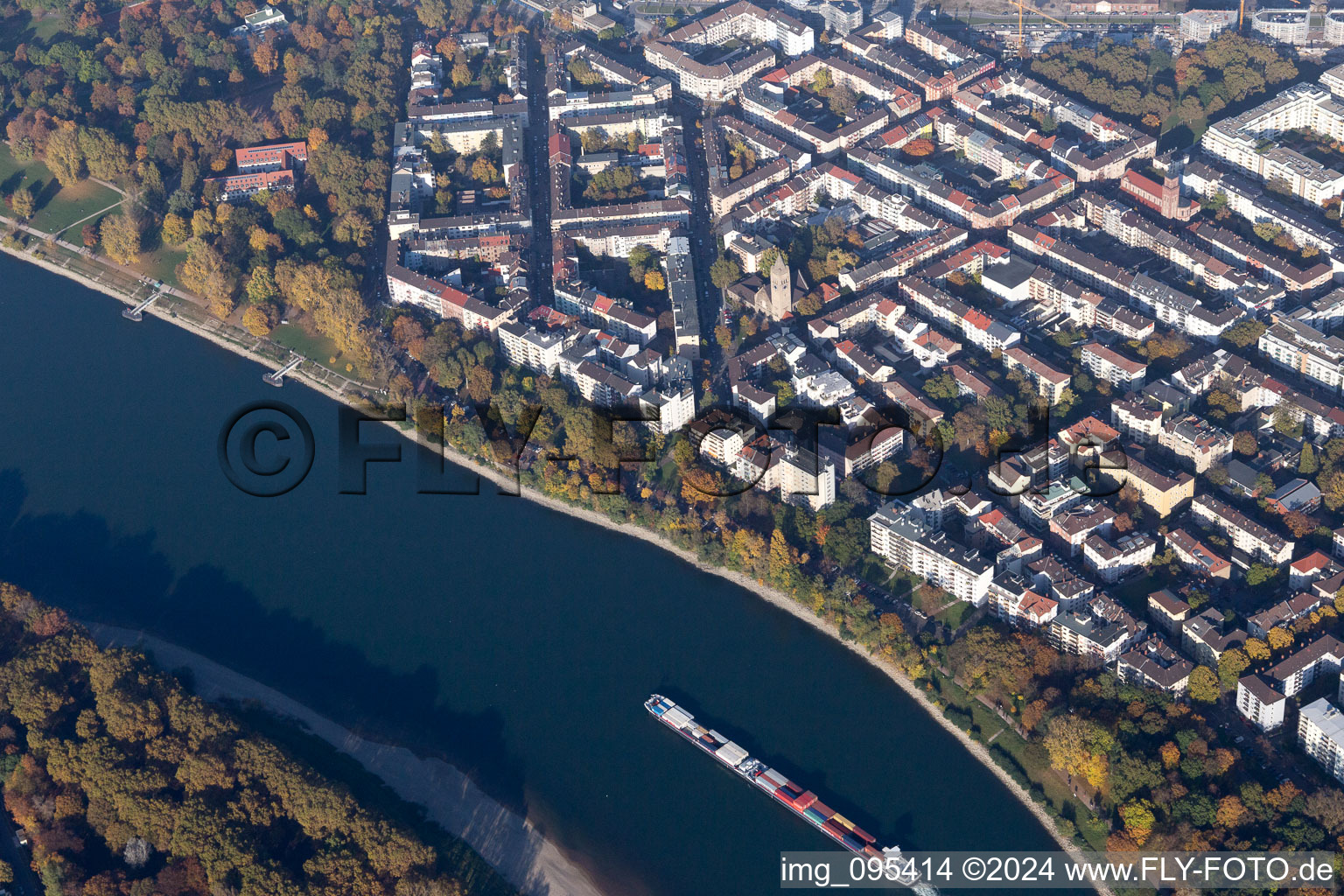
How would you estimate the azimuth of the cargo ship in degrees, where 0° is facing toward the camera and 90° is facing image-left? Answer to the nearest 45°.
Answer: approximately 135°

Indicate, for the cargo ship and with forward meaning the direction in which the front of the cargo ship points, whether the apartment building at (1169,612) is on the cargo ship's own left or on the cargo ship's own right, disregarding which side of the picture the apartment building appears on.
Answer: on the cargo ship's own right

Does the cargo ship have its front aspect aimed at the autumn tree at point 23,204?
yes

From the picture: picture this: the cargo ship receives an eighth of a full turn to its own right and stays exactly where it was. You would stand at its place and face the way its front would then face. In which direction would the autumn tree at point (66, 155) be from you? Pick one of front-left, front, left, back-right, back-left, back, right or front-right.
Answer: front-left

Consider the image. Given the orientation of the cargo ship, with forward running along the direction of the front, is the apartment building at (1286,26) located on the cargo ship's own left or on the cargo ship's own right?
on the cargo ship's own right

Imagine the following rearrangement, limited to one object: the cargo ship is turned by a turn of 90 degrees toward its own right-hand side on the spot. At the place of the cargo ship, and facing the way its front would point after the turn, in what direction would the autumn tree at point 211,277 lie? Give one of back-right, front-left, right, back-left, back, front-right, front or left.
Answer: left

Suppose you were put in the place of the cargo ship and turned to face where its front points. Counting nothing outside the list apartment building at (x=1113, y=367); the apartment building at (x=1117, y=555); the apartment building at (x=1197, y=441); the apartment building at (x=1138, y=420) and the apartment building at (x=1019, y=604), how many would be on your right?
5

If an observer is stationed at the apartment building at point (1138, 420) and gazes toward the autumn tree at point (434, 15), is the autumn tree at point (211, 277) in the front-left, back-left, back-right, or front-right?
front-left

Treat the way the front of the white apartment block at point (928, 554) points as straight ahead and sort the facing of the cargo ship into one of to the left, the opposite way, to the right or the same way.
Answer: to the right

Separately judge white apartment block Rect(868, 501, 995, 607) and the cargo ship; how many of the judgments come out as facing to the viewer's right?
0

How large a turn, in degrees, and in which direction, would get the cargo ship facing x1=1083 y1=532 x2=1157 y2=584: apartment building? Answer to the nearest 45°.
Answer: approximately 90° to its right

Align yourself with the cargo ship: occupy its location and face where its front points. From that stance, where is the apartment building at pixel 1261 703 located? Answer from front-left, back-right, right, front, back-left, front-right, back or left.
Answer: back-right

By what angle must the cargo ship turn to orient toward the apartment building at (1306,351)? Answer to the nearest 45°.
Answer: approximately 90° to its right

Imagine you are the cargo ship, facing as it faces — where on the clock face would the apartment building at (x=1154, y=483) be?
The apartment building is roughly at 3 o'clock from the cargo ship.

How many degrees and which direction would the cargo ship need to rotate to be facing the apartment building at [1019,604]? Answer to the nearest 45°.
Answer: approximately 90° to its right

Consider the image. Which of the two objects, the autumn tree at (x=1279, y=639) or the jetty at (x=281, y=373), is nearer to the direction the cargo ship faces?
the jetty

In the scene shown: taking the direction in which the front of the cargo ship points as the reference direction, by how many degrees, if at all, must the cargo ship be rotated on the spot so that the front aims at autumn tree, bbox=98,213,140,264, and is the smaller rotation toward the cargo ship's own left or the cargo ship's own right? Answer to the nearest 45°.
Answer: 0° — it already faces it

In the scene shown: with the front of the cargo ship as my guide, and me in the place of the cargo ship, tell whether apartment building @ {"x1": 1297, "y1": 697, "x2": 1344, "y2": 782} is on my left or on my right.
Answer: on my right
